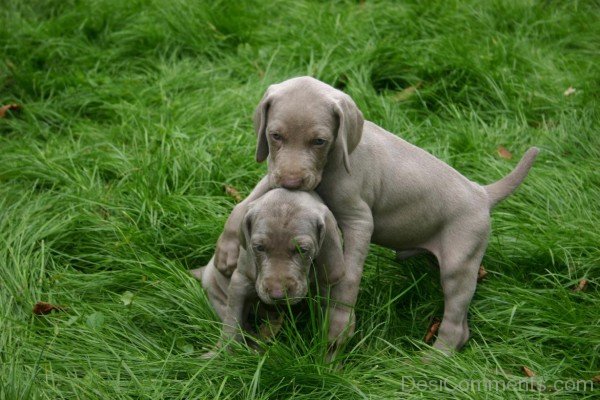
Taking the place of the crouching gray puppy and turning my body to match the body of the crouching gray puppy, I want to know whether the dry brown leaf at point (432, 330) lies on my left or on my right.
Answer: on my left

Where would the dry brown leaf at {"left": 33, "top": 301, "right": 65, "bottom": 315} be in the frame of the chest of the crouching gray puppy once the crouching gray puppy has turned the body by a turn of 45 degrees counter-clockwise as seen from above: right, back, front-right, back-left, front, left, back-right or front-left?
back-right

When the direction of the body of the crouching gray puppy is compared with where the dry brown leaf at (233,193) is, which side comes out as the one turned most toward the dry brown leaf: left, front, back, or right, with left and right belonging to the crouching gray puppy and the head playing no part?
back

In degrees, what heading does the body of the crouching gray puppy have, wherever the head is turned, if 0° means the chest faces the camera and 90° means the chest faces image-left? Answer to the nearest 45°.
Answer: approximately 0°

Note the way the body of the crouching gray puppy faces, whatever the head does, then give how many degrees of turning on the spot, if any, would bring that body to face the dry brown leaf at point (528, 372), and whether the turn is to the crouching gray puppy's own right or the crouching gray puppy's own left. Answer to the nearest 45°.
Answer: approximately 90° to the crouching gray puppy's own left

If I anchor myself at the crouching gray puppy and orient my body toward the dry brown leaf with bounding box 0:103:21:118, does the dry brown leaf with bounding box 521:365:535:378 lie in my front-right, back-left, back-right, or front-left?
back-right

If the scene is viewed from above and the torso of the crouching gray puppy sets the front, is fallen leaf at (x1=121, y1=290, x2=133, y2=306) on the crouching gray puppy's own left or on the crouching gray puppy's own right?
on the crouching gray puppy's own right

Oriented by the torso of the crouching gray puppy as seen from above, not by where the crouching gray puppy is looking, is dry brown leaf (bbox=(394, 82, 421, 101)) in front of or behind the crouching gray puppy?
behind

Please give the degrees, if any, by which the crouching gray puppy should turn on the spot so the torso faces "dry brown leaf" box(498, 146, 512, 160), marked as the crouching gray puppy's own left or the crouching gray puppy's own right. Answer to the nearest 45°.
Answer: approximately 135° to the crouching gray puppy's own left
